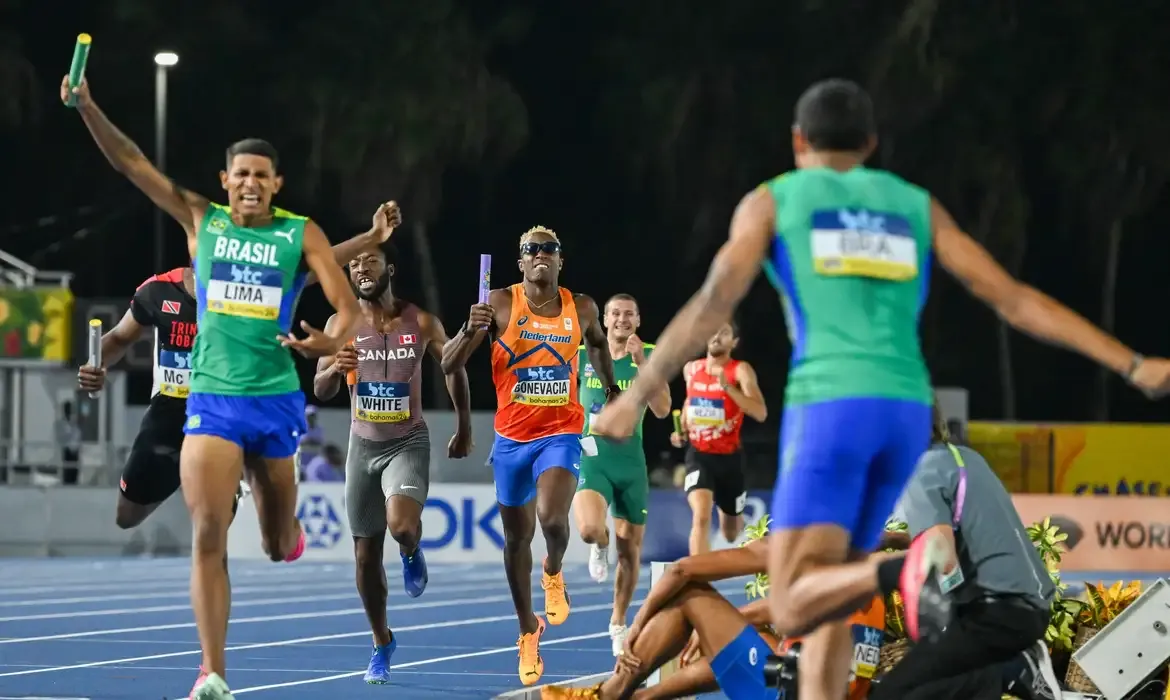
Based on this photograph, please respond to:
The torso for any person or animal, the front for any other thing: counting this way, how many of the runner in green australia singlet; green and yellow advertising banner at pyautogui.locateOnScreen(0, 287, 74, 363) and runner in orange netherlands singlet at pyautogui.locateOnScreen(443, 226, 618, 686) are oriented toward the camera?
3

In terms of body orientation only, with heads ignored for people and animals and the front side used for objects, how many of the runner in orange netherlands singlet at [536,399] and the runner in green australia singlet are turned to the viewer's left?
0

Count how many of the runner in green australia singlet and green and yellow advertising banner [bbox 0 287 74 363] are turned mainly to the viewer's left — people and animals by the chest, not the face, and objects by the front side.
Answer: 0

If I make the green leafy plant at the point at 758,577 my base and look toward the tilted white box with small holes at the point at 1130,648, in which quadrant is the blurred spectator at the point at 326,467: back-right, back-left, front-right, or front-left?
back-left

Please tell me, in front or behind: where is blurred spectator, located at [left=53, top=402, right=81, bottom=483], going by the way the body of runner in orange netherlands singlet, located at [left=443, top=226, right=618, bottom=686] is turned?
behind

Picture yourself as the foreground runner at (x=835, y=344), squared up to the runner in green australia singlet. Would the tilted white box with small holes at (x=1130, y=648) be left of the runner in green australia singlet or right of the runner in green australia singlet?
right

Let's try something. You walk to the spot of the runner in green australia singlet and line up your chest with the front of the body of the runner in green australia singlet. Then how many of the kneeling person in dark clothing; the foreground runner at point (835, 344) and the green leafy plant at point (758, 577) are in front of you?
3

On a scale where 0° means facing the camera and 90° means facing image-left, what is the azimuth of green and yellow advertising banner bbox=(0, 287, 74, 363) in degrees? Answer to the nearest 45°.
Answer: approximately 0°

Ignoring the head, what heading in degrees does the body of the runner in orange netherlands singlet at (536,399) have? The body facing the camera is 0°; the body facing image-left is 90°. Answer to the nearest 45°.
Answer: approximately 0°
